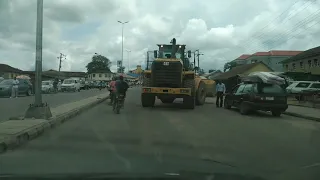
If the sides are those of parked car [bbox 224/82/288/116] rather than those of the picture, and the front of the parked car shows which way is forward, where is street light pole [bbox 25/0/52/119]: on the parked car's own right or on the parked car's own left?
on the parked car's own left

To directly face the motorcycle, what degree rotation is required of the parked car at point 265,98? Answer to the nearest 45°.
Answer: approximately 45° to its left

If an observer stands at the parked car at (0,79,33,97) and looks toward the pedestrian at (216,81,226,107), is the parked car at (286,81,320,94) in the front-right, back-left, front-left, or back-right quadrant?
front-left
